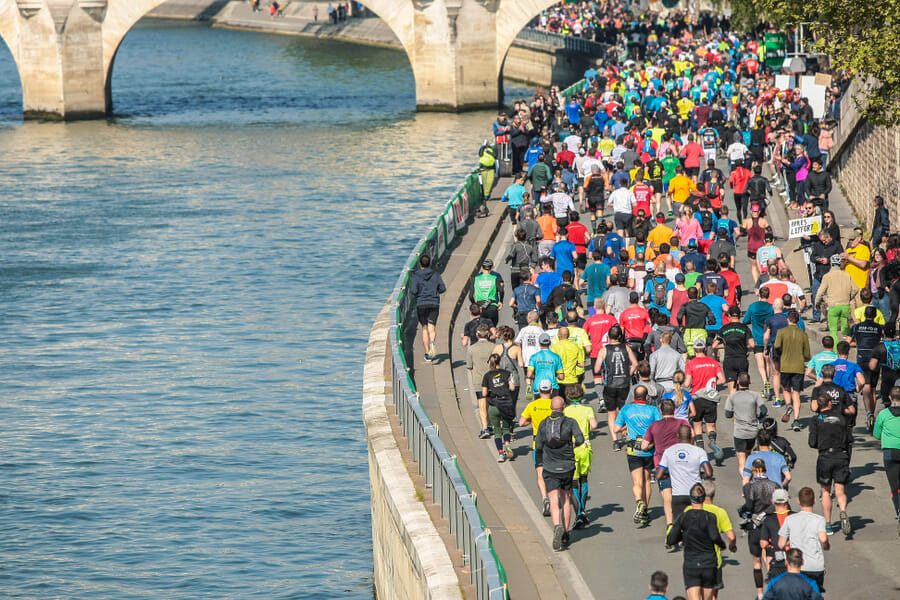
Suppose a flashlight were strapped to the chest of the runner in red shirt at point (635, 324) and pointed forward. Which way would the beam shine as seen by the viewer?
away from the camera

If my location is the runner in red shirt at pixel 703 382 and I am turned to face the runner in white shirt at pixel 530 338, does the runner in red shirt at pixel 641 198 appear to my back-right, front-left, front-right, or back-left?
front-right

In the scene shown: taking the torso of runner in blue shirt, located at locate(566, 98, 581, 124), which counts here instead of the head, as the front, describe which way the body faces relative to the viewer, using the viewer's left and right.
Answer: facing away from the viewer

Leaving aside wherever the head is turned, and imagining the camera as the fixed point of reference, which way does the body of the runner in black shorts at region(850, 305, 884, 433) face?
away from the camera

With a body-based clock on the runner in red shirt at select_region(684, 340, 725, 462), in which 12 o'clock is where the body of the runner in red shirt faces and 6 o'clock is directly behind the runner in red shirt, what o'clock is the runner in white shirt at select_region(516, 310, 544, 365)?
The runner in white shirt is roughly at 10 o'clock from the runner in red shirt.

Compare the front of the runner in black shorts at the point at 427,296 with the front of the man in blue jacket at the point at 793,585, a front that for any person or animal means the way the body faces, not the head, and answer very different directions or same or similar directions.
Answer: same or similar directions

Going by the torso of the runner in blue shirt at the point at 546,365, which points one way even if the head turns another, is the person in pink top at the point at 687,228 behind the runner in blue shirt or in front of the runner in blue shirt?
in front

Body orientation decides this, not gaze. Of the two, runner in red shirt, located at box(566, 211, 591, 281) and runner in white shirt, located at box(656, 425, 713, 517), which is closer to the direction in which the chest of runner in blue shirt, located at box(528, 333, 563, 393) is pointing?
the runner in red shirt

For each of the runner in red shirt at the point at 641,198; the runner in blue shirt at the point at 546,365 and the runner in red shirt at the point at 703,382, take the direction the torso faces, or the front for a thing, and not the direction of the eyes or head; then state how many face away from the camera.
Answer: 3

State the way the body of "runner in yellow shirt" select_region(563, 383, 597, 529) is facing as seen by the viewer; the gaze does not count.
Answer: away from the camera

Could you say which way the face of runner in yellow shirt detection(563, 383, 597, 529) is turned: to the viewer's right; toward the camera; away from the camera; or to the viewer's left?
away from the camera

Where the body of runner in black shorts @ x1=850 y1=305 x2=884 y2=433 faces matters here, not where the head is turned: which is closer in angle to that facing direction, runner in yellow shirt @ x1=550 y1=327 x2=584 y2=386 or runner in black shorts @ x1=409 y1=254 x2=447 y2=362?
the runner in black shorts

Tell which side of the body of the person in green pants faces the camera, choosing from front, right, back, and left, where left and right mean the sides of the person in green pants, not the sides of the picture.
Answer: back

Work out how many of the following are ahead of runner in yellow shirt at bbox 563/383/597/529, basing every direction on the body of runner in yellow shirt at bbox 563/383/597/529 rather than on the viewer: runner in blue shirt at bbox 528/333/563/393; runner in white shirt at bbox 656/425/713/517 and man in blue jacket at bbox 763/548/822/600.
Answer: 1

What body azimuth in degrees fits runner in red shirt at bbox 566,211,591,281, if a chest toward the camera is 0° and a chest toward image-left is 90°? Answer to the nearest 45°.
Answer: approximately 180°

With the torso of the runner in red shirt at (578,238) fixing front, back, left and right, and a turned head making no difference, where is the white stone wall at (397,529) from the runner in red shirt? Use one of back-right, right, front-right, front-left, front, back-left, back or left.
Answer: back

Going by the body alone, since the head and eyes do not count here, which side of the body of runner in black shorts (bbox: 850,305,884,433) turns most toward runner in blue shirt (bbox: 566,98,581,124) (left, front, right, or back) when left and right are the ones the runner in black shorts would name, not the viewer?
front

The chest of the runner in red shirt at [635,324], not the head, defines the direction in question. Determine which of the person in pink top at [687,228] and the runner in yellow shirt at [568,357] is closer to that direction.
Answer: the person in pink top

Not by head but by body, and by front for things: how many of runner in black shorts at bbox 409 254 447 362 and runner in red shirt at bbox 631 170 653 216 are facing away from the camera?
2

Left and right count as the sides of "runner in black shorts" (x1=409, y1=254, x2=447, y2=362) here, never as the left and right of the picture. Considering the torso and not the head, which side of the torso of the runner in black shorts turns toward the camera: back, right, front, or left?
back

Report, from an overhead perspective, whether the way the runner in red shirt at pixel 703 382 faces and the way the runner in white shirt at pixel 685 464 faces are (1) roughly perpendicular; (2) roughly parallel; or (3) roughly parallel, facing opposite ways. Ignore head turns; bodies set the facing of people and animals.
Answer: roughly parallel
